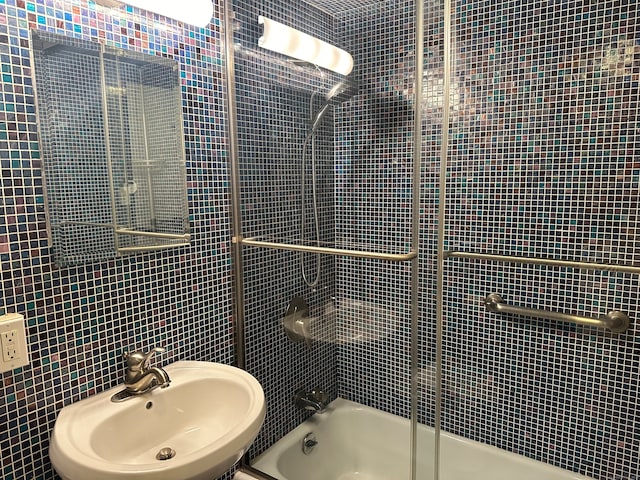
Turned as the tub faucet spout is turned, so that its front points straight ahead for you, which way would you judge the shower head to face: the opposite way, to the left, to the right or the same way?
the same way

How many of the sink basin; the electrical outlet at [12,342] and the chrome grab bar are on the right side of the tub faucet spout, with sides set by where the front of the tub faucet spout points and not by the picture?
2

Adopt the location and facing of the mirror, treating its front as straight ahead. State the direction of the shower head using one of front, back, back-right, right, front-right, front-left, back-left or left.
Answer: front-left

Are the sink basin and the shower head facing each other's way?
no

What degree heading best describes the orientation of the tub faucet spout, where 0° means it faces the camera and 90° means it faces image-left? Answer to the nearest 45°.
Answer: approximately 315°

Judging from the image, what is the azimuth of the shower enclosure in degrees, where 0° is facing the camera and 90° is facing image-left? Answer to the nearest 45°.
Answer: approximately 45°

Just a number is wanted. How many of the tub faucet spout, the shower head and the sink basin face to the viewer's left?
0

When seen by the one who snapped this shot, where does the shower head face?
facing the viewer and to the right of the viewer

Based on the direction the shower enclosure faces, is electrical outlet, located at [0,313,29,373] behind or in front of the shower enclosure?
in front

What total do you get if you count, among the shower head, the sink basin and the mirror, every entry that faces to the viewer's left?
0

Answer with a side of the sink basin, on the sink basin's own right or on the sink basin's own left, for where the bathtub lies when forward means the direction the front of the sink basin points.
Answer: on the sink basin's own left

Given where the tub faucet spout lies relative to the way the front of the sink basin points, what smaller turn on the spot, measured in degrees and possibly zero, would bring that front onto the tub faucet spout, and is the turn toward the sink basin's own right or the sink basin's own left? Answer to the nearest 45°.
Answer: approximately 90° to the sink basin's own left

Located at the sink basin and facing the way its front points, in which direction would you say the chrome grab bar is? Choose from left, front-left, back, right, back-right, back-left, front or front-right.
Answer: front-left
